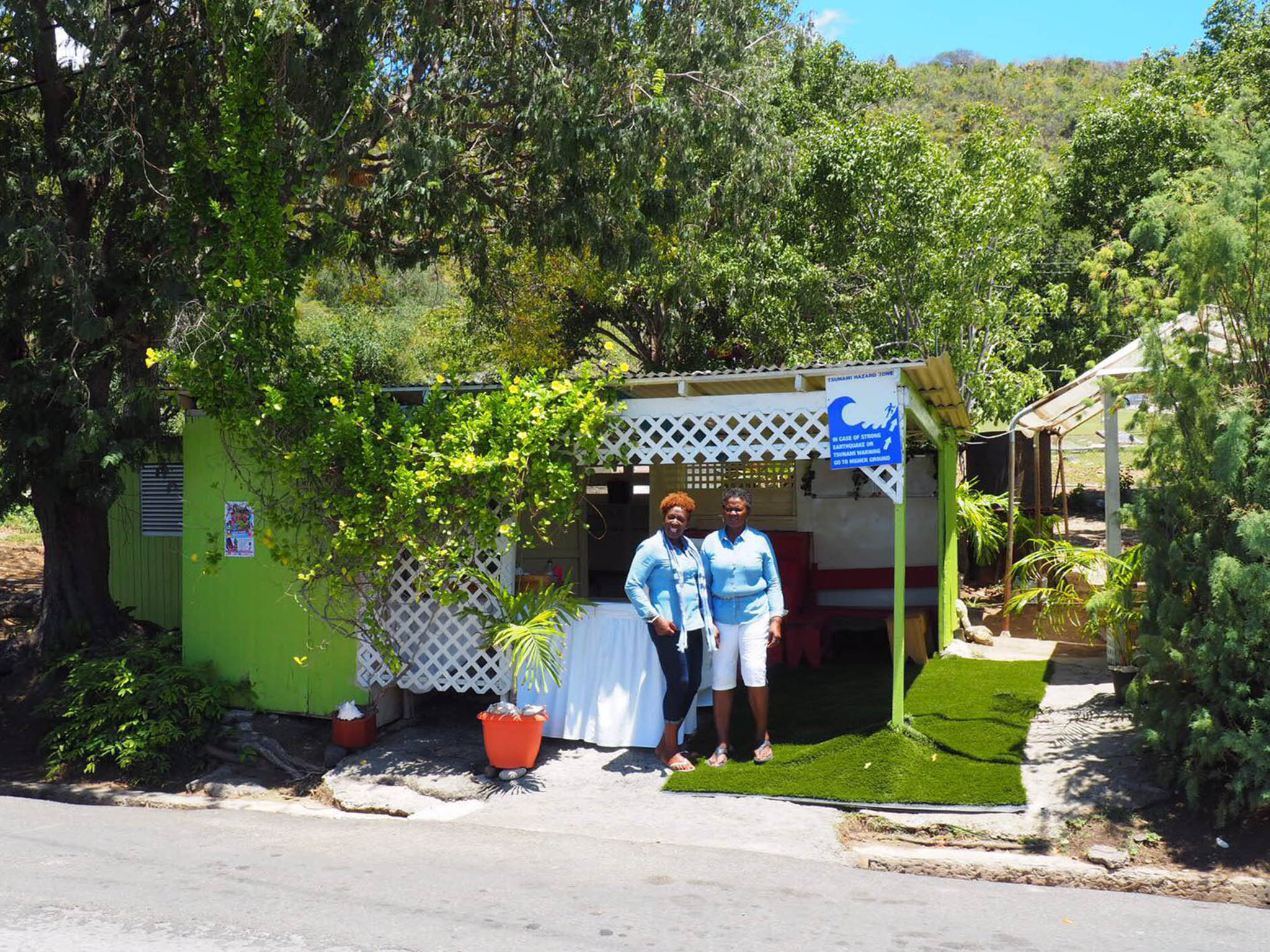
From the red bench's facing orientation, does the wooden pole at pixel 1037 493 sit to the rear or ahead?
to the rear

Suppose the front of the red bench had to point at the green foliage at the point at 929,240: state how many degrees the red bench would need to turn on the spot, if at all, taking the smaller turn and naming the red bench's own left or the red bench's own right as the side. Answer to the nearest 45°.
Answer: approximately 180°

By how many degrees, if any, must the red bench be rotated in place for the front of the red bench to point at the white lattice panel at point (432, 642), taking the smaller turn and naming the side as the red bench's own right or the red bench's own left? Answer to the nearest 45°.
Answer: approximately 45° to the red bench's own right

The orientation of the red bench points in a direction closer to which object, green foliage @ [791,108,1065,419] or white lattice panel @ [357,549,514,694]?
the white lattice panel

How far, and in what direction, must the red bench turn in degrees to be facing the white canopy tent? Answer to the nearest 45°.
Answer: approximately 45° to its left

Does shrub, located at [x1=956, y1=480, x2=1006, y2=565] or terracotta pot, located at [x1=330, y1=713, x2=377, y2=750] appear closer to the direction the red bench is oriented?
the terracotta pot

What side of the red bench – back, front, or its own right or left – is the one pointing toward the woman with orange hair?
front

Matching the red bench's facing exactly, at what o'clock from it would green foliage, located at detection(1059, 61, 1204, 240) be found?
The green foliage is roughly at 7 o'clock from the red bench.

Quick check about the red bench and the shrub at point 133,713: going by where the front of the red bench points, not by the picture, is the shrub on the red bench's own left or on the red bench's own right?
on the red bench's own right

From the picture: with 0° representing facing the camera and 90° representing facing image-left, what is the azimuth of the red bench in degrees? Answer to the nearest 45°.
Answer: approximately 0°
